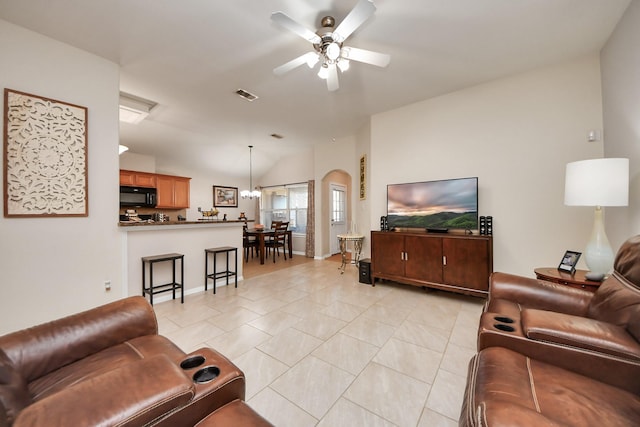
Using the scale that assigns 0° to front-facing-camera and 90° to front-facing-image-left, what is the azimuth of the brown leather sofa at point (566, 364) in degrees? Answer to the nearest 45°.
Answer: approximately 90°

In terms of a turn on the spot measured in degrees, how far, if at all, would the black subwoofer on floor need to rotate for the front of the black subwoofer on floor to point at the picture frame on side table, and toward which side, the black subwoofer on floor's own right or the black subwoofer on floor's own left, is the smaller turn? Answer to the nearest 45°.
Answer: approximately 90° to the black subwoofer on floor's own left

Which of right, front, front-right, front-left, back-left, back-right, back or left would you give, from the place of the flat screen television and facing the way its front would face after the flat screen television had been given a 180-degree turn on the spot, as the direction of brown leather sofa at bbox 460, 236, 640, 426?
back-right

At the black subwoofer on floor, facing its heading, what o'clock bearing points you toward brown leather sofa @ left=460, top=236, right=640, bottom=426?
The brown leather sofa is roughly at 10 o'clock from the black subwoofer on floor.

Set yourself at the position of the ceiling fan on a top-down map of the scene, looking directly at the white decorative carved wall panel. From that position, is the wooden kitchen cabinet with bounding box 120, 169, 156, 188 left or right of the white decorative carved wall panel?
right

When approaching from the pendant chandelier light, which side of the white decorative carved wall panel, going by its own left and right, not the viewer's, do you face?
left

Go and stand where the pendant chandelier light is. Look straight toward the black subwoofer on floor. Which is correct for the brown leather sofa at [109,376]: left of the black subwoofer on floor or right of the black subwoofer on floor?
right

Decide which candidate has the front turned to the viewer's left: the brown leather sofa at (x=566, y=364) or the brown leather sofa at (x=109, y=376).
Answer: the brown leather sofa at (x=566, y=364)
